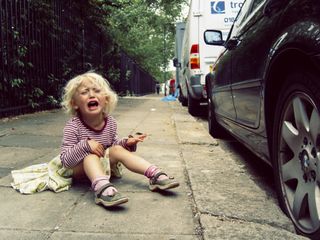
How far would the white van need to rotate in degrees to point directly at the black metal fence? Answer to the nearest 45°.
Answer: approximately 90° to its left

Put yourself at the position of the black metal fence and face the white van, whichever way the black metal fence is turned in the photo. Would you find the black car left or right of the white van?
right

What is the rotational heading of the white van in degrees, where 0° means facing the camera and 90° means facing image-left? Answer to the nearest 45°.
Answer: approximately 180°

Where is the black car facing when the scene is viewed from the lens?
facing away from the viewer and to the left of the viewer

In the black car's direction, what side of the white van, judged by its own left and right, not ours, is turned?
back
